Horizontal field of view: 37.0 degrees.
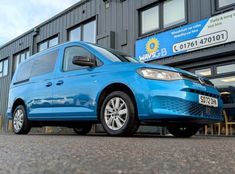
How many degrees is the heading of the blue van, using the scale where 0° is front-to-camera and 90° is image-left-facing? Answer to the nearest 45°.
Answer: approximately 315°
